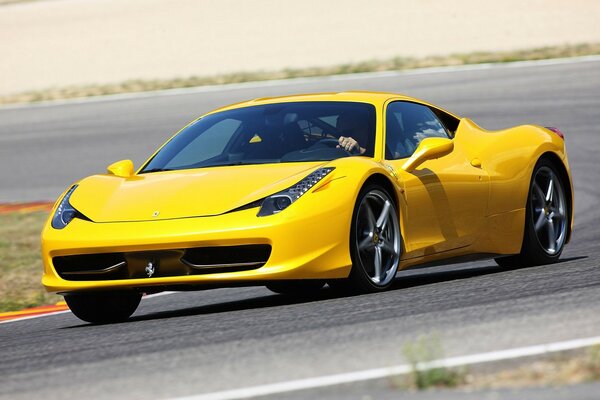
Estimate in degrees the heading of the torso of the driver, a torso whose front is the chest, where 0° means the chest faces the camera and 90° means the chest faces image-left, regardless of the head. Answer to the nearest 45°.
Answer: approximately 45°

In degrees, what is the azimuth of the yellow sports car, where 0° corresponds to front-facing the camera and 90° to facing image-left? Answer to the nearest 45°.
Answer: approximately 45°
